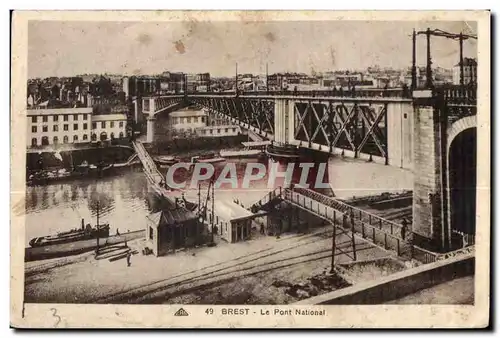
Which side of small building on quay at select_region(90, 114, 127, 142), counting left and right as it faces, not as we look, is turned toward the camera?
front

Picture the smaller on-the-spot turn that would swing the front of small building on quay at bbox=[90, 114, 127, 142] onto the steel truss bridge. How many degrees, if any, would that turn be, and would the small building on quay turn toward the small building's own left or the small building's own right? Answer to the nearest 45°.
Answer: approximately 90° to the small building's own left
